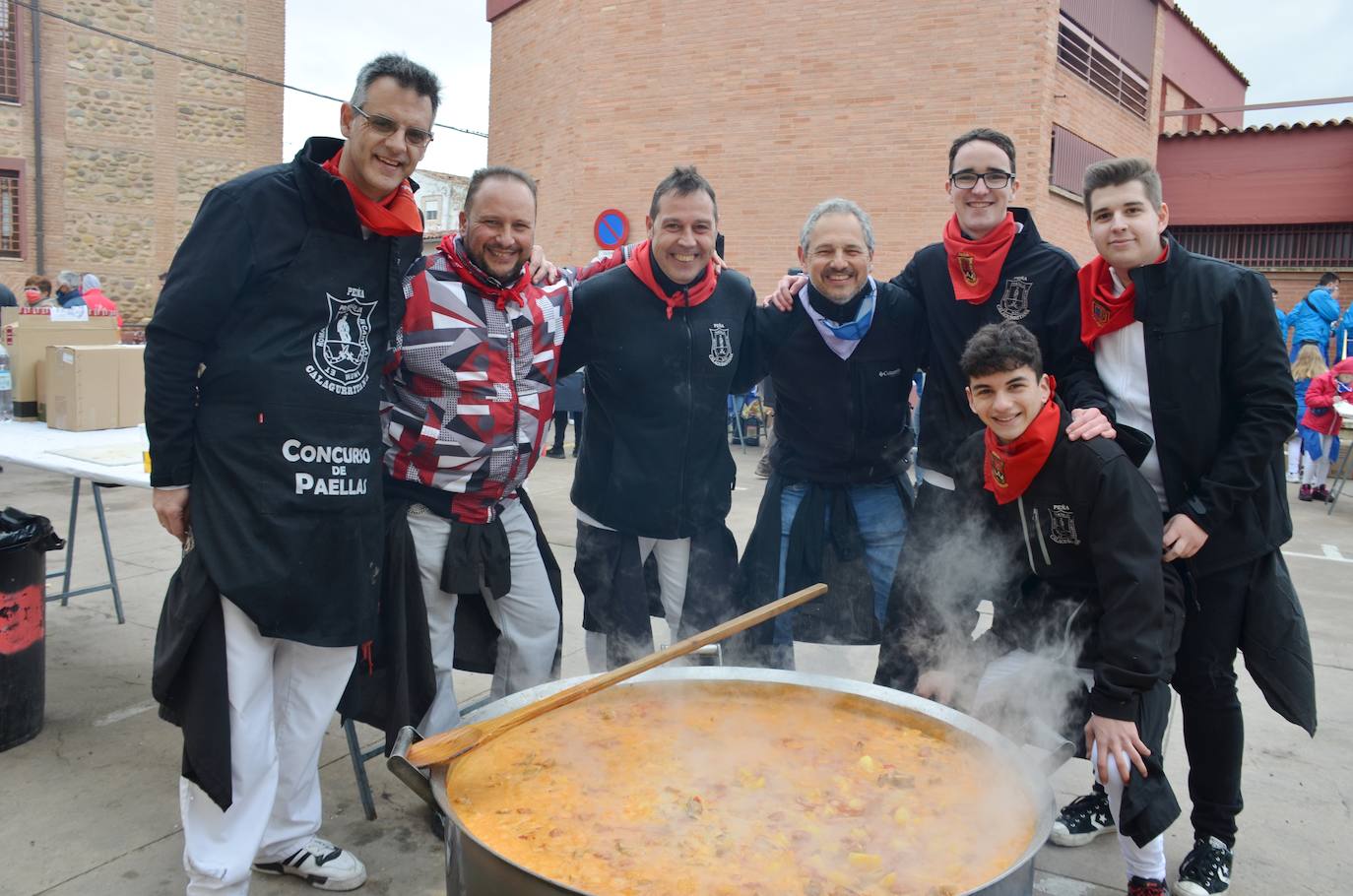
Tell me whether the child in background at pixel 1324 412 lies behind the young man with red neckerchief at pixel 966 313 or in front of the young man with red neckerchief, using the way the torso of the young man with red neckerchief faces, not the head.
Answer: behind

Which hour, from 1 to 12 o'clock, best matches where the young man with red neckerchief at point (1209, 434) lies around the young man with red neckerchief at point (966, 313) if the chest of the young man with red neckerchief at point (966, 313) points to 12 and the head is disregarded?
the young man with red neckerchief at point (1209, 434) is roughly at 10 o'clock from the young man with red neckerchief at point (966, 313).

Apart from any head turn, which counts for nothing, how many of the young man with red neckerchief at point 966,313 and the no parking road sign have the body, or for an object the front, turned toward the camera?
2

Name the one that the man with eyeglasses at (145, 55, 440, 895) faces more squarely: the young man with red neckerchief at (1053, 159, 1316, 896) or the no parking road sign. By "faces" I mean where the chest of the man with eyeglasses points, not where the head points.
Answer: the young man with red neckerchief

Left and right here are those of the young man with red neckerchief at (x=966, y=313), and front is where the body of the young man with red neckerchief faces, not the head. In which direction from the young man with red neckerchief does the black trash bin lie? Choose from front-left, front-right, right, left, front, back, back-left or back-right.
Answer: right

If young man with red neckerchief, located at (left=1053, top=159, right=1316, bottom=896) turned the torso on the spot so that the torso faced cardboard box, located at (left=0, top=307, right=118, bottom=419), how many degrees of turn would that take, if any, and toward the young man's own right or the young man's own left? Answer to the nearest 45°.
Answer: approximately 45° to the young man's own right

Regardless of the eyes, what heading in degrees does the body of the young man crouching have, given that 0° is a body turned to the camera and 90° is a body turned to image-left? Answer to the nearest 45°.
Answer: approximately 45°

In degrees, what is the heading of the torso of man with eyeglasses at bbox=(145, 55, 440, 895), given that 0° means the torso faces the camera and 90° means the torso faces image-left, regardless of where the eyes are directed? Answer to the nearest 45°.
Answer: approximately 315°

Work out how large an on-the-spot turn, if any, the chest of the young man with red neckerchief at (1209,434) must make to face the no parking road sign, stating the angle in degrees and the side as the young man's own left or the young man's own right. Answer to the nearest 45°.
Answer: approximately 90° to the young man's own right
